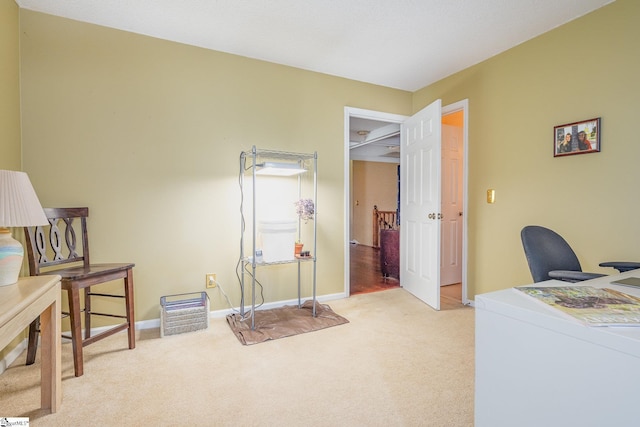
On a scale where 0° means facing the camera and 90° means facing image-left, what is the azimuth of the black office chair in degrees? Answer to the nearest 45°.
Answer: approximately 315°

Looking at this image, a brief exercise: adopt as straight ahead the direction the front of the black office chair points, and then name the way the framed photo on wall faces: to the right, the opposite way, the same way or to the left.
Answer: to the right

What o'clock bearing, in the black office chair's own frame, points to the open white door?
The open white door is roughly at 6 o'clock from the black office chair.

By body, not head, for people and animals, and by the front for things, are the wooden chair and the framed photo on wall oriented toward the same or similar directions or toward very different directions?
very different directions

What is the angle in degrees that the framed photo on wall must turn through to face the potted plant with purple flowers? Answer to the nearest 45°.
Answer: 0° — it already faces it

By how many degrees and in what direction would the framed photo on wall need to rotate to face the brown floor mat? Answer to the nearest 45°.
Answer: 0° — it already faces it

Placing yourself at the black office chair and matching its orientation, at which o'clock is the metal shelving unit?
The metal shelving unit is roughly at 4 o'clock from the black office chair.

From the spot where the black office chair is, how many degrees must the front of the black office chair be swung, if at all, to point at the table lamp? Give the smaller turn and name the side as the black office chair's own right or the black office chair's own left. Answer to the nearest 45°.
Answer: approximately 90° to the black office chair's own right

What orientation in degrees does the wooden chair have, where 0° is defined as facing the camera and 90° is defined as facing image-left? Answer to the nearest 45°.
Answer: approximately 315°

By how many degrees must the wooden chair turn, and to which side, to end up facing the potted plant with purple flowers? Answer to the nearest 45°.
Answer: approximately 45° to its left

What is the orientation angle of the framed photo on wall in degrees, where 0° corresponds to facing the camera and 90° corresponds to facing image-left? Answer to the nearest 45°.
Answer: approximately 45°
